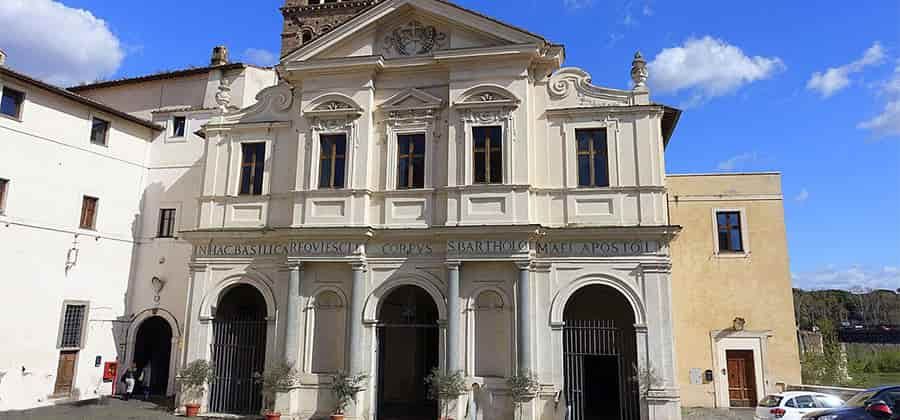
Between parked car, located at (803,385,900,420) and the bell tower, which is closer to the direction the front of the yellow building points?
the parked car

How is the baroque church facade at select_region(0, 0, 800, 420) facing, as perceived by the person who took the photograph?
facing the viewer

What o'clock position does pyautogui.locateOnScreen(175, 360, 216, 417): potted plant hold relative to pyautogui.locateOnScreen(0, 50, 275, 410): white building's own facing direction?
The potted plant is roughly at 12 o'clock from the white building.

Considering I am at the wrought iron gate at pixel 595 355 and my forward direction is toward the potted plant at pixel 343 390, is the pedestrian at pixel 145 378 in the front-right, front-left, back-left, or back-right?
front-right

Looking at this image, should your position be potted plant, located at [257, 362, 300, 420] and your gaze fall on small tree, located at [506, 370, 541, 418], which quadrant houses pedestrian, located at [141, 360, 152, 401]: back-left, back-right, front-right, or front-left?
back-left

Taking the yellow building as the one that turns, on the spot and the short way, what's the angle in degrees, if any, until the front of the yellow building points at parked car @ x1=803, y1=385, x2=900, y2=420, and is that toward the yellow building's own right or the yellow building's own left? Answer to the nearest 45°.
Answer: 0° — it already faces it

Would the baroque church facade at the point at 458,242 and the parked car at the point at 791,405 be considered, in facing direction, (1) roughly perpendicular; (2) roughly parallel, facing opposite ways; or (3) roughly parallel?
roughly perpendicular

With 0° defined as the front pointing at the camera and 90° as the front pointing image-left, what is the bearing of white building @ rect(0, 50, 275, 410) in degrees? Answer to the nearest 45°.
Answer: approximately 315°

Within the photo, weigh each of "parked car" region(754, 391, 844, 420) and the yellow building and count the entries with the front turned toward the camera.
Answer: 1

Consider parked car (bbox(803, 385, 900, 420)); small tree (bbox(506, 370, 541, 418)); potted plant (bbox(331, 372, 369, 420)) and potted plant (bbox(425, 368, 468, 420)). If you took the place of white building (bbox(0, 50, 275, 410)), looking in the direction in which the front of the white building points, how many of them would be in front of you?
4

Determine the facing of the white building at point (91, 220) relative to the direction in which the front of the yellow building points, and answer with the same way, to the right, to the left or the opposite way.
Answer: to the left

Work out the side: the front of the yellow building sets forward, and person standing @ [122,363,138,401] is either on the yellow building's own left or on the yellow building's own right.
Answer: on the yellow building's own right

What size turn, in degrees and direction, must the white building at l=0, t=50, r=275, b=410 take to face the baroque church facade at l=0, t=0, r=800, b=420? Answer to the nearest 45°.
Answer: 0° — it already faces it

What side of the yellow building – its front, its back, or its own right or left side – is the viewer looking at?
front

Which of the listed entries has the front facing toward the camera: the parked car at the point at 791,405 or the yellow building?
the yellow building
